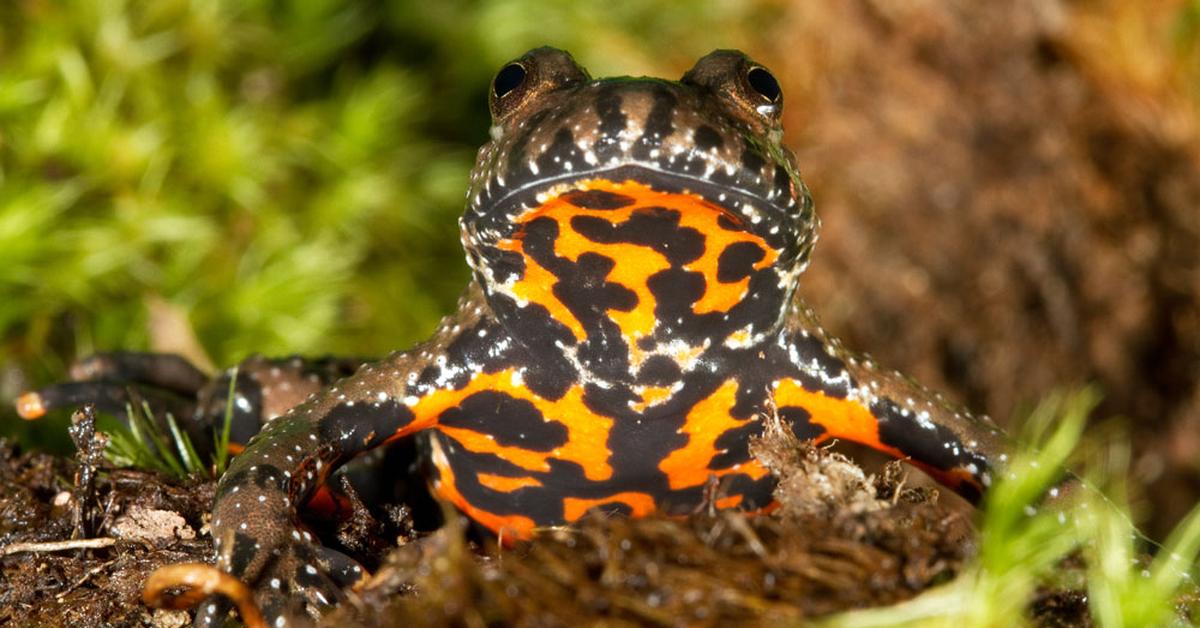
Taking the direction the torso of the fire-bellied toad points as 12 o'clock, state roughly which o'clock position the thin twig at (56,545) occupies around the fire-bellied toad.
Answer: The thin twig is roughly at 2 o'clock from the fire-bellied toad.

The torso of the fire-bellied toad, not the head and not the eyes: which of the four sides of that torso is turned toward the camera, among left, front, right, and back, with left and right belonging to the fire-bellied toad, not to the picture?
front
